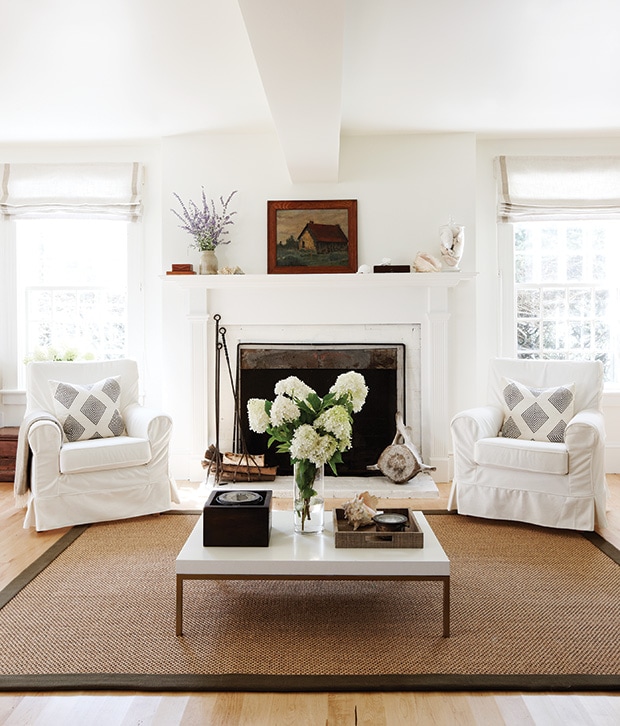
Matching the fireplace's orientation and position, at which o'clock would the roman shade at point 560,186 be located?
The roman shade is roughly at 9 o'clock from the fireplace.

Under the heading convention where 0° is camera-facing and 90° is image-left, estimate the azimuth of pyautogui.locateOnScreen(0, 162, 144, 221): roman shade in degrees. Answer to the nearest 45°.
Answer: approximately 0°

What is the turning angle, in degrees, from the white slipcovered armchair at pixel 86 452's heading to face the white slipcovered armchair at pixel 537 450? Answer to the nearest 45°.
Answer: approximately 45° to its left

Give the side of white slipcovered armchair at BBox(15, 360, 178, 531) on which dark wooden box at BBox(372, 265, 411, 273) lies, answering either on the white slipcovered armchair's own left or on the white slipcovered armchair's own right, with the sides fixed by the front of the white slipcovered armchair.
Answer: on the white slipcovered armchair's own left

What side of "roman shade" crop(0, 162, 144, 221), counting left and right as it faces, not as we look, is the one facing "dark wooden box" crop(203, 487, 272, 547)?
front

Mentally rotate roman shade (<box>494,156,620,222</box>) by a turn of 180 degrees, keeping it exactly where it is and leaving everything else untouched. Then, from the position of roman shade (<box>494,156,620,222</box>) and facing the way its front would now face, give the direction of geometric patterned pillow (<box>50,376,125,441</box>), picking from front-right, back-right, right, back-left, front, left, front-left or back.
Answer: back-left

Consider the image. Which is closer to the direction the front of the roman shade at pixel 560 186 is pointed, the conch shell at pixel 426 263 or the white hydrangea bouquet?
the white hydrangea bouquet

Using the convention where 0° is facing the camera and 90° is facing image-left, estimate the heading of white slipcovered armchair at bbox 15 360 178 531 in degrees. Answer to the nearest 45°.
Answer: approximately 315°

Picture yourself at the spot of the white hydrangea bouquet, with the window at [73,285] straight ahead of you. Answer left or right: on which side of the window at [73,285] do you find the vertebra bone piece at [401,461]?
right

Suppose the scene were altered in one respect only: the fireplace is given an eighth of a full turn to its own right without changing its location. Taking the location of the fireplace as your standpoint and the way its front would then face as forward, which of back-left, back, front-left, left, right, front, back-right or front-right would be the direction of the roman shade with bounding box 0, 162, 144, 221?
front-right
